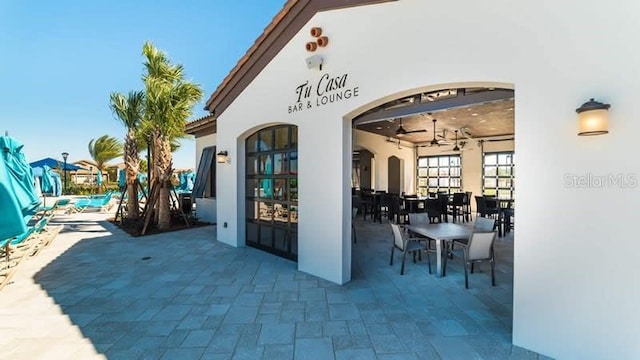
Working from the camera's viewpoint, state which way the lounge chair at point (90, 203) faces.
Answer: facing to the left of the viewer

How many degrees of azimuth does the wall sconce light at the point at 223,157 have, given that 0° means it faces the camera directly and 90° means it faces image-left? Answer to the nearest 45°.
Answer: approximately 45°

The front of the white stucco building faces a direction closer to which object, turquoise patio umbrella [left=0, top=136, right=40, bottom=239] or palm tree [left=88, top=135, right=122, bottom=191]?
the turquoise patio umbrella

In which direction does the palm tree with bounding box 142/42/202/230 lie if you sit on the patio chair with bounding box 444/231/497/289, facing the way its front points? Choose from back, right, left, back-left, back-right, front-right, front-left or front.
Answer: front-left

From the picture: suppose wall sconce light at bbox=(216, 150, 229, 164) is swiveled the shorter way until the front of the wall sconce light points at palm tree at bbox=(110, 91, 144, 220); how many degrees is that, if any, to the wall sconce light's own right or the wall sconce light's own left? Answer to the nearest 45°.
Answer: approximately 90° to the wall sconce light's own right

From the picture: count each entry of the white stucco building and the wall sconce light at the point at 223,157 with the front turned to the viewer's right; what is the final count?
0

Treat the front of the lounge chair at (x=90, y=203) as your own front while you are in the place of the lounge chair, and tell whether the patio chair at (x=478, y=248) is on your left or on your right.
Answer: on your left

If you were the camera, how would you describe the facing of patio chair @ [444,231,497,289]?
facing away from the viewer and to the left of the viewer

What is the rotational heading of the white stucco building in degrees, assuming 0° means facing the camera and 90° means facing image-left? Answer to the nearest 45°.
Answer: approximately 45°

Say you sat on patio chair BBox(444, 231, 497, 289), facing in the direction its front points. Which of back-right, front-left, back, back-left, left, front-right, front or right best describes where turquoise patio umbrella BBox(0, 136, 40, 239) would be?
left

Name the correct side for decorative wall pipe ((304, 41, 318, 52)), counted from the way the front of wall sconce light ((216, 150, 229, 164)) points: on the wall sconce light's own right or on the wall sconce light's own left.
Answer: on the wall sconce light's own left

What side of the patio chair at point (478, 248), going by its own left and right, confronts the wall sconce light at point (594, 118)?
back
